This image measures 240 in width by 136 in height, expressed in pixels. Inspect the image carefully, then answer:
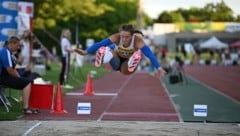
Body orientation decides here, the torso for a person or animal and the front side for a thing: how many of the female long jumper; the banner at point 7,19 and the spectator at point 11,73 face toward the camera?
2

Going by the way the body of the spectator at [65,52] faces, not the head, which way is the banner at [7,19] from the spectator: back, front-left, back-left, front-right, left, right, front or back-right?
back-right

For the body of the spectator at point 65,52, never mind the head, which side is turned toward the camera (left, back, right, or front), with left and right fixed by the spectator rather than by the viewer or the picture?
right

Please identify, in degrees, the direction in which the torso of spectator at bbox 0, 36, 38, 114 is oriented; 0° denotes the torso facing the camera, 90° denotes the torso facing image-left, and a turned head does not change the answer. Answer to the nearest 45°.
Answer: approximately 270°

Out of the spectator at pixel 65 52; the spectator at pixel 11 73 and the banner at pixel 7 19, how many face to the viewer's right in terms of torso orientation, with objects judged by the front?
2

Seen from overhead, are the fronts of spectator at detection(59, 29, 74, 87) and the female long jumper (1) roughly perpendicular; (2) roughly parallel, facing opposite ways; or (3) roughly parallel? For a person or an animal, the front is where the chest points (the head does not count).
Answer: roughly perpendicular

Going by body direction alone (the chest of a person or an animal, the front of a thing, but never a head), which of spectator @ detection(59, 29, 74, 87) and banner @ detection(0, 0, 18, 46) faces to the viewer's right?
the spectator

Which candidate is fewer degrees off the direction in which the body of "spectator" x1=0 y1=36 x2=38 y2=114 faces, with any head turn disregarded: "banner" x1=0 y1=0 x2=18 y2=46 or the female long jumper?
the female long jumper

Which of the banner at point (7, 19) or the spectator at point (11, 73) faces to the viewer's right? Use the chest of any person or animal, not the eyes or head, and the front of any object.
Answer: the spectator

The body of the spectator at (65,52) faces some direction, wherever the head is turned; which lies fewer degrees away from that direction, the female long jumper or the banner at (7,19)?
the female long jumper

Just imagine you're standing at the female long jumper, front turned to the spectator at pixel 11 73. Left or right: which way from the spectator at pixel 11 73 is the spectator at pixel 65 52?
right

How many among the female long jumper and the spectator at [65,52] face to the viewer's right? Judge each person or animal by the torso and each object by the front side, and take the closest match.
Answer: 1

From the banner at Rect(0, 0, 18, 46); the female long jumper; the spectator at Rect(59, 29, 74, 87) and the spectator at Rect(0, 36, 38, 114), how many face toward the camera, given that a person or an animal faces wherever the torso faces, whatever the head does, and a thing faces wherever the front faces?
2

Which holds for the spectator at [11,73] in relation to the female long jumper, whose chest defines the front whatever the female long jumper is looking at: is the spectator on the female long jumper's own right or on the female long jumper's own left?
on the female long jumper's own right
